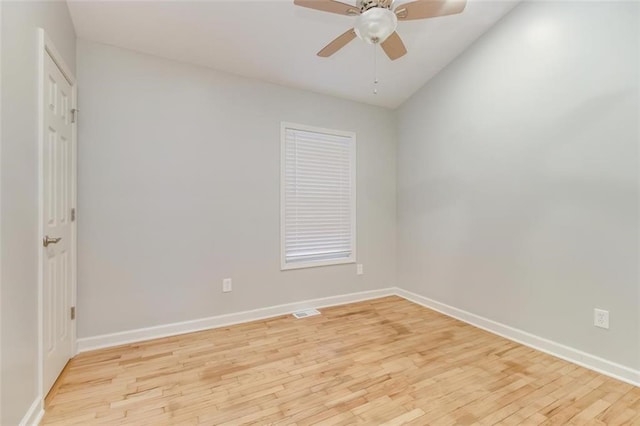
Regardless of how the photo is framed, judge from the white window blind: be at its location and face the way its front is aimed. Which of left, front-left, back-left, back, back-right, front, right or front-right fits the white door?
right

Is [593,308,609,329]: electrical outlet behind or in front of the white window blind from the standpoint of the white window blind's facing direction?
in front

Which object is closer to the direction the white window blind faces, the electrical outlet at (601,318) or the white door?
the electrical outlet

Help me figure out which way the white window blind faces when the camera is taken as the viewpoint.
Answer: facing the viewer and to the right of the viewer

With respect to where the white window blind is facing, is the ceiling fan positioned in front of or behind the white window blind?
in front

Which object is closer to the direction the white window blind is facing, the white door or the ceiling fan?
the ceiling fan

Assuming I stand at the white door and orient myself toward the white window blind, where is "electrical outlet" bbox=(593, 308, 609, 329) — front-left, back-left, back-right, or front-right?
front-right

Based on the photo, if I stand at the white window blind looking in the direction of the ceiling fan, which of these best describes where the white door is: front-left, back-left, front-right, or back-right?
front-right

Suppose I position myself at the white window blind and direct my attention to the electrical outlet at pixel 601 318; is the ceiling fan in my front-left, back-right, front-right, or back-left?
front-right
